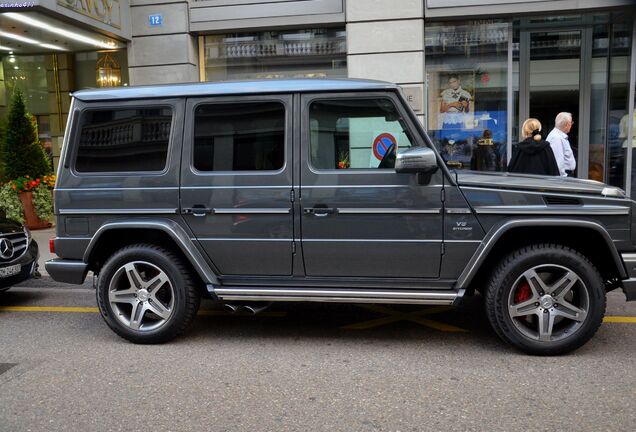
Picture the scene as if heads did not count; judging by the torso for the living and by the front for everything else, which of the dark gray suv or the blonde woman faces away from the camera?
the blonde woman

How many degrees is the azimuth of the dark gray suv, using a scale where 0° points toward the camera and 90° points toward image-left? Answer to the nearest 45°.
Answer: approximately 270°

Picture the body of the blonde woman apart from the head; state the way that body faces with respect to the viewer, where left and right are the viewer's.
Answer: facing away from the viewer

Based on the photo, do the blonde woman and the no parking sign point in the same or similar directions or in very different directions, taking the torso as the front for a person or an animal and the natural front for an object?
very different directions

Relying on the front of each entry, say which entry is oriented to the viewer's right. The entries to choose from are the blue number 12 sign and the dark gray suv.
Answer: the dark gray suv

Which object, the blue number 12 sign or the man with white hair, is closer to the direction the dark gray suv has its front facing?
the man with white hair

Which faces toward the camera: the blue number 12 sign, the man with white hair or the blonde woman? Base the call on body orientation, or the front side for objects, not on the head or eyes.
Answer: the blue number 12 sign

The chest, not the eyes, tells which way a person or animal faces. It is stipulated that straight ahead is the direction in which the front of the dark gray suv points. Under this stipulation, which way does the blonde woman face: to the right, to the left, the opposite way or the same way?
to the left

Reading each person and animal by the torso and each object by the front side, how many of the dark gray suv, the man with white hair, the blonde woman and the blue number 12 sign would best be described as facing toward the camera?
1

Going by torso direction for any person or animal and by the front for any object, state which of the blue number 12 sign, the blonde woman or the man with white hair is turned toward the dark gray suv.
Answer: the blue number 12 sign

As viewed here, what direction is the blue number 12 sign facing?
toward the camera

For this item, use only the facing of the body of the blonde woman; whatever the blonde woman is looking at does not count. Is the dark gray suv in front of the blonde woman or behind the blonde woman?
behind

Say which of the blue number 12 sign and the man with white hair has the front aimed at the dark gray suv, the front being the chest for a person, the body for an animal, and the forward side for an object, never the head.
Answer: the blue number 12 sign

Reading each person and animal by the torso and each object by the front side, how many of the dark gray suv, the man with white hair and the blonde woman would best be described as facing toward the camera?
0

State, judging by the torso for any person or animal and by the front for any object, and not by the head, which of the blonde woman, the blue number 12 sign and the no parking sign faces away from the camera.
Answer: the blonde woman

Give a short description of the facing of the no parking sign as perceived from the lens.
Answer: facing the viewer

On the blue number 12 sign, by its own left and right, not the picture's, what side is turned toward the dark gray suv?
front
